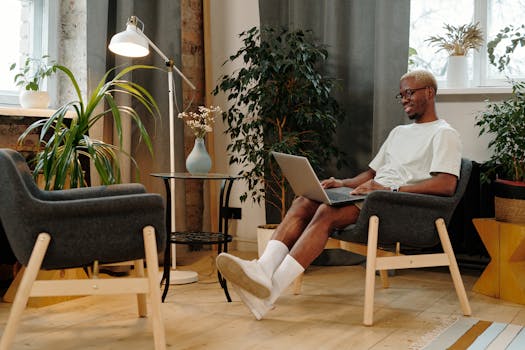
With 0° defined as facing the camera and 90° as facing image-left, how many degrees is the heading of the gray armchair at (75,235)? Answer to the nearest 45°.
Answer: approximately 270°

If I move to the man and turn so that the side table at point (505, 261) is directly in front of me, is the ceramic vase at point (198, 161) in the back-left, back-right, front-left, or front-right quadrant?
back-left

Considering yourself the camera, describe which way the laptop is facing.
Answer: facing away from the viewer and to the right of the viewer

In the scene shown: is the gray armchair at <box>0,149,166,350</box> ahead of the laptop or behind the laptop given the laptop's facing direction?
behind

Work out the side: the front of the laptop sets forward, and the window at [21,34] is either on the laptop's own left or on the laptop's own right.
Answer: on the laptop's own left
